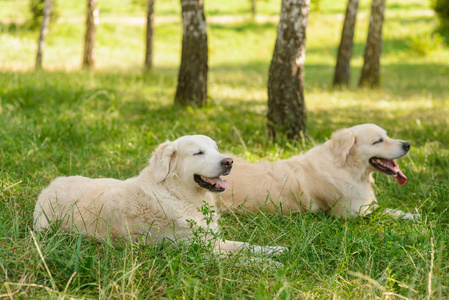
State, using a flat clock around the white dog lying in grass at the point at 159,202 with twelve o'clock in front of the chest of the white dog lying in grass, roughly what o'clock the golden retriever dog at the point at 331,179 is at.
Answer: The golden retriever dog is roughly at 11 o'clock from the white dog lying in grass.

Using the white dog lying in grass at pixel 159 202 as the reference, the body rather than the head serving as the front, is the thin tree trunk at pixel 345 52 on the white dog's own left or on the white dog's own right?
on the white dog's own left

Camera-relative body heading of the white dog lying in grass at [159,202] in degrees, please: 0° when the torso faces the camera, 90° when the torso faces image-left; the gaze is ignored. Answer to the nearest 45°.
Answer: approximately 270°

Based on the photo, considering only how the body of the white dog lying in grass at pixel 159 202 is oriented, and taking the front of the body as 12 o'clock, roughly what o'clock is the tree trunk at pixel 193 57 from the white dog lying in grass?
The tree trunk is roughly at 9 o'clock from the white dog lying in grass.

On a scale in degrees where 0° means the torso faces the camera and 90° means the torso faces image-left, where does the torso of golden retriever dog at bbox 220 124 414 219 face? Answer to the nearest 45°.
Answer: approximately 270°

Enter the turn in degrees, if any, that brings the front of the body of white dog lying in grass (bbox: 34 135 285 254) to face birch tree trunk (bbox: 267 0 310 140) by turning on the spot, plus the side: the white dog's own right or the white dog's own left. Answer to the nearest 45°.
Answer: approximately 45° to the white dog's own left

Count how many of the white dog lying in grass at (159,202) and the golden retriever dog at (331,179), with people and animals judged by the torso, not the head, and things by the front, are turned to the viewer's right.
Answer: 2

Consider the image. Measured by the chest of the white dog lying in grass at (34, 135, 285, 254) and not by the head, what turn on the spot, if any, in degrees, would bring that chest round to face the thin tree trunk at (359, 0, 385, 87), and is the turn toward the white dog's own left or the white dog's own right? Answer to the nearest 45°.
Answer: approximately 45° to the white dog's own left
